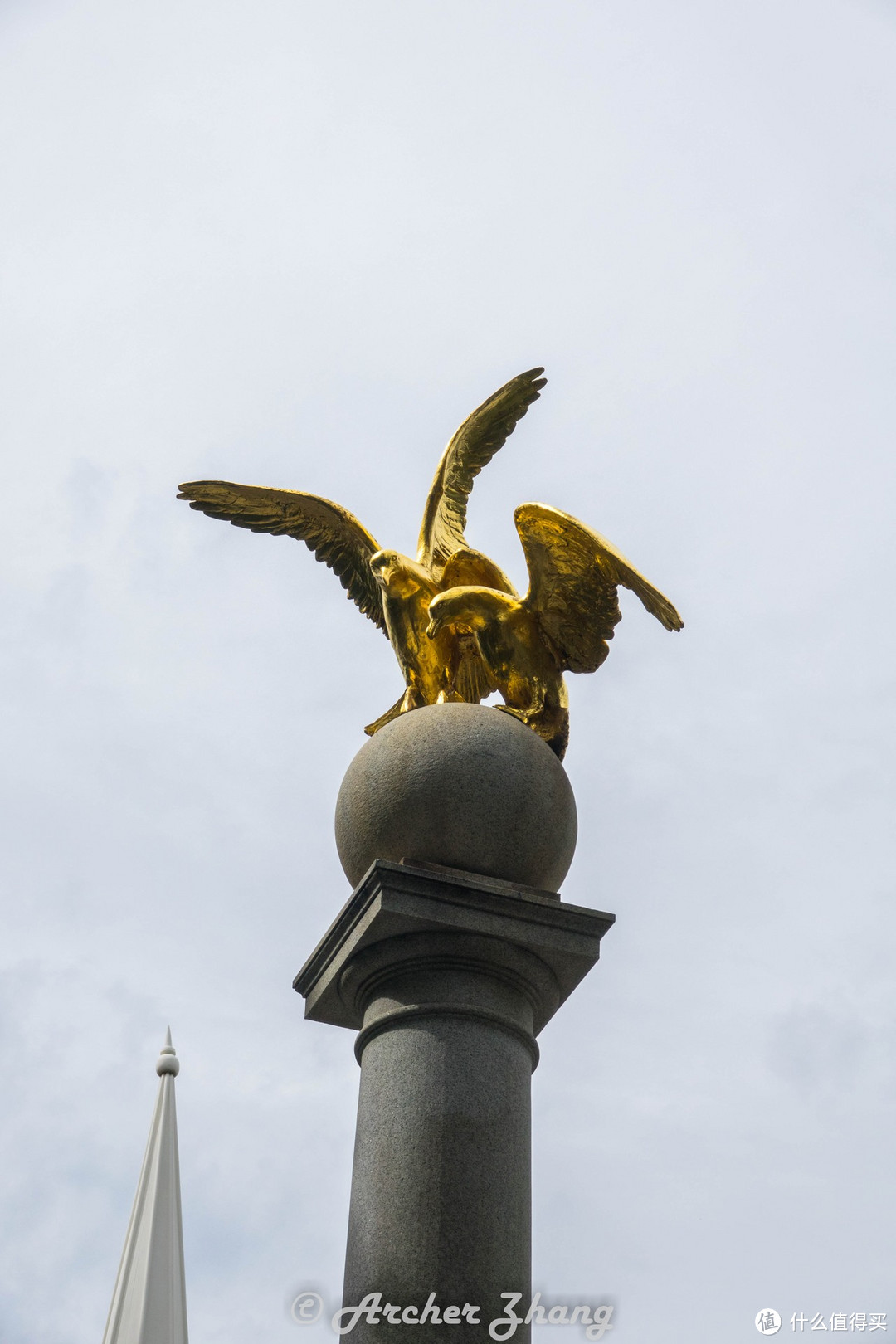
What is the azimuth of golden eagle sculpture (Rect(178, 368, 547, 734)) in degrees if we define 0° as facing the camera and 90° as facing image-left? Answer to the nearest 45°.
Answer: approximately 45°
